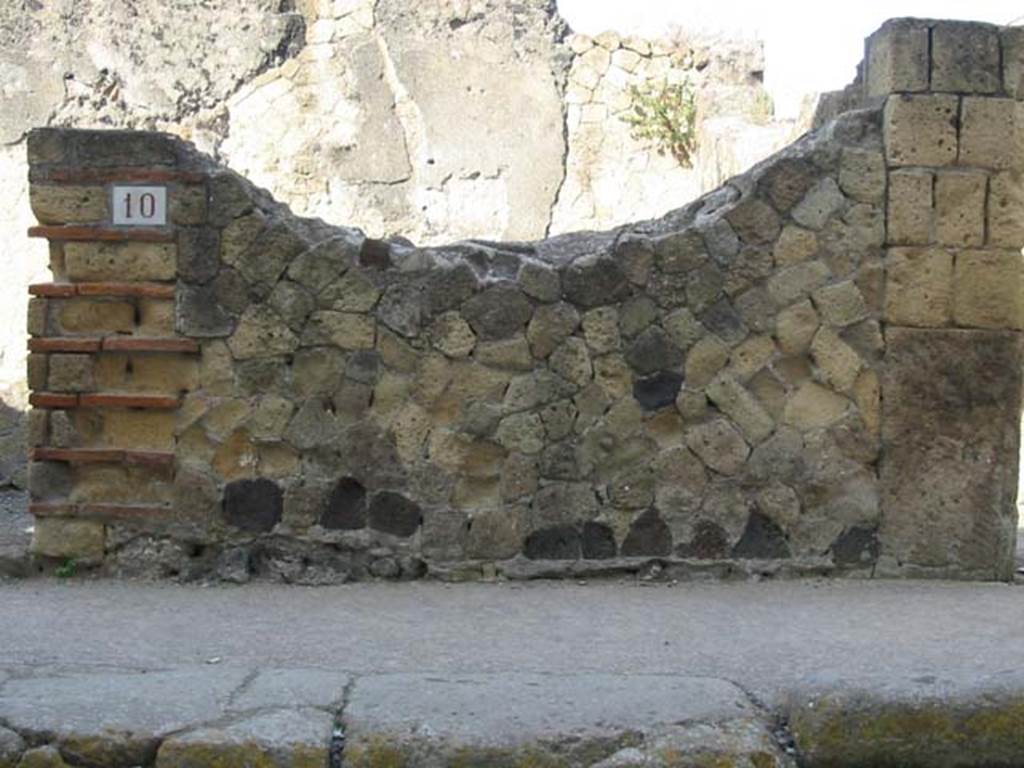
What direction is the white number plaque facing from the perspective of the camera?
toward the camera

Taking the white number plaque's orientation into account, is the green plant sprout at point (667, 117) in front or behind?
behind
